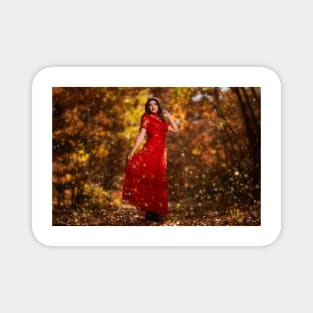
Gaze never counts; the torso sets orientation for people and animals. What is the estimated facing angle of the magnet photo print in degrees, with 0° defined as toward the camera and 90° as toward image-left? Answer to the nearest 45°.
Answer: approximately 0°
